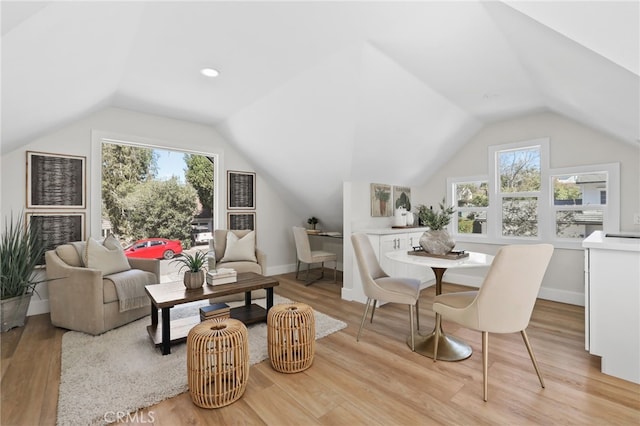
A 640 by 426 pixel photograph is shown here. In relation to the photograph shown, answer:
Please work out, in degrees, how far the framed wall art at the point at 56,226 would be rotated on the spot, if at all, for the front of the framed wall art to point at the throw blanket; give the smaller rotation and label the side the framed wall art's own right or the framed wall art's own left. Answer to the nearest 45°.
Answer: approximately 45° to the framed wall art's own left

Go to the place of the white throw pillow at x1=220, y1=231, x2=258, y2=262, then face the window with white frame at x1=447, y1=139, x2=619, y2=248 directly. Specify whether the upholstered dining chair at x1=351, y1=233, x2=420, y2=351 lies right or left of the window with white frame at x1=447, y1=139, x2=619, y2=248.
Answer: right

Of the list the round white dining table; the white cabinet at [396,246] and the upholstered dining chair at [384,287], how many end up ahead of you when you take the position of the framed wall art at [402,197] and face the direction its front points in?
3

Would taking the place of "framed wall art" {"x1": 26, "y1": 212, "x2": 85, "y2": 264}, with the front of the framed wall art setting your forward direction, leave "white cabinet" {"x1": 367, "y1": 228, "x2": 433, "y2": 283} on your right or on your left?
on your left

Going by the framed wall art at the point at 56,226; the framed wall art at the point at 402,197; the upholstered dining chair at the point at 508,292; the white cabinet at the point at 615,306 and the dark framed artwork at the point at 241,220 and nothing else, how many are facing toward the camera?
3

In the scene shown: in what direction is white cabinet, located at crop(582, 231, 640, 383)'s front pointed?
to the viewer's left

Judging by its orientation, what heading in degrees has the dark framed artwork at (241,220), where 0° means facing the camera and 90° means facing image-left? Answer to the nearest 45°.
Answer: approximately 0°
